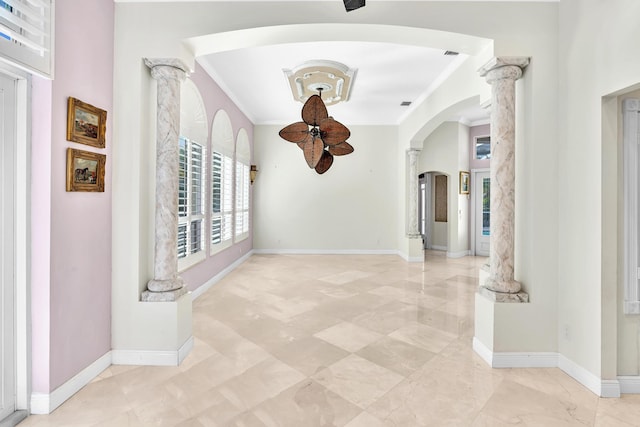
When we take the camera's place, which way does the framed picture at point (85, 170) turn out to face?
facing the viewer and to the right of the viewer

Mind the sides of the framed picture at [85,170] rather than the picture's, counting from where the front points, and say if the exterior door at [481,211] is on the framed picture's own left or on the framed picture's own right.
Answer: on the framed picture's own left

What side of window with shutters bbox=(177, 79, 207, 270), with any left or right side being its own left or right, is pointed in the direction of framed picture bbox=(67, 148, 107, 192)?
right

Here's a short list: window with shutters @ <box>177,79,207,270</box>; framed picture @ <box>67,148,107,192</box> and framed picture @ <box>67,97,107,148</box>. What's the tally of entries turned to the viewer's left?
0

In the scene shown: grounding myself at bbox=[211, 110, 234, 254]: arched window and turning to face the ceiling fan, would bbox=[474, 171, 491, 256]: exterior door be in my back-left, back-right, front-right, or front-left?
front-left

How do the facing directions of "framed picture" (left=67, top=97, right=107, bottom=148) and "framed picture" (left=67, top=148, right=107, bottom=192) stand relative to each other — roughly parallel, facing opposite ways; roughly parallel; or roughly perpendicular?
roughly parallel

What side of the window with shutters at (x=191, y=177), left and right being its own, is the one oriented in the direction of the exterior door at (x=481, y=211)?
front

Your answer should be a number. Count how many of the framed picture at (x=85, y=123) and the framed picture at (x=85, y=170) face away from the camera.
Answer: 0

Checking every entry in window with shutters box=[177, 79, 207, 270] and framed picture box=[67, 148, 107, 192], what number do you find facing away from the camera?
0

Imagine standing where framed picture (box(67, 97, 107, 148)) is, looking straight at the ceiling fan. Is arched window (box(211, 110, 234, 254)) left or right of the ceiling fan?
left

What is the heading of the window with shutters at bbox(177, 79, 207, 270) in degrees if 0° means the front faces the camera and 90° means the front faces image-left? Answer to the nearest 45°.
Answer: approximately 270°
